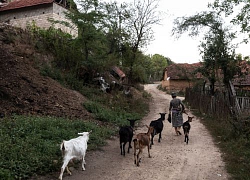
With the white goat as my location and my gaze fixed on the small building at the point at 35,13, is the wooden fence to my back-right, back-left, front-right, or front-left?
front-right

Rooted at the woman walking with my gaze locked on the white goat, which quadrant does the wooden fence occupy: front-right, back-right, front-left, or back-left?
back-left

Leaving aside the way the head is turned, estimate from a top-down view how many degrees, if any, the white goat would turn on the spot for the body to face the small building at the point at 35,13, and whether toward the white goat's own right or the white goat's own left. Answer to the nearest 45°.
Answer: approximately 45° to the white goat's own left

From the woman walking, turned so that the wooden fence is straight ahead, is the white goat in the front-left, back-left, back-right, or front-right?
back-right

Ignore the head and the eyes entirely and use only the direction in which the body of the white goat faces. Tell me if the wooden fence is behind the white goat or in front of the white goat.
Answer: in front

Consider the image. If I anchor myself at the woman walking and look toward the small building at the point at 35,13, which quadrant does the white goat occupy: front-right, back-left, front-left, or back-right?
back-left

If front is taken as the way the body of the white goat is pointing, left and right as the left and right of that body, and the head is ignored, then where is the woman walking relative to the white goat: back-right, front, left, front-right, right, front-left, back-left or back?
front
